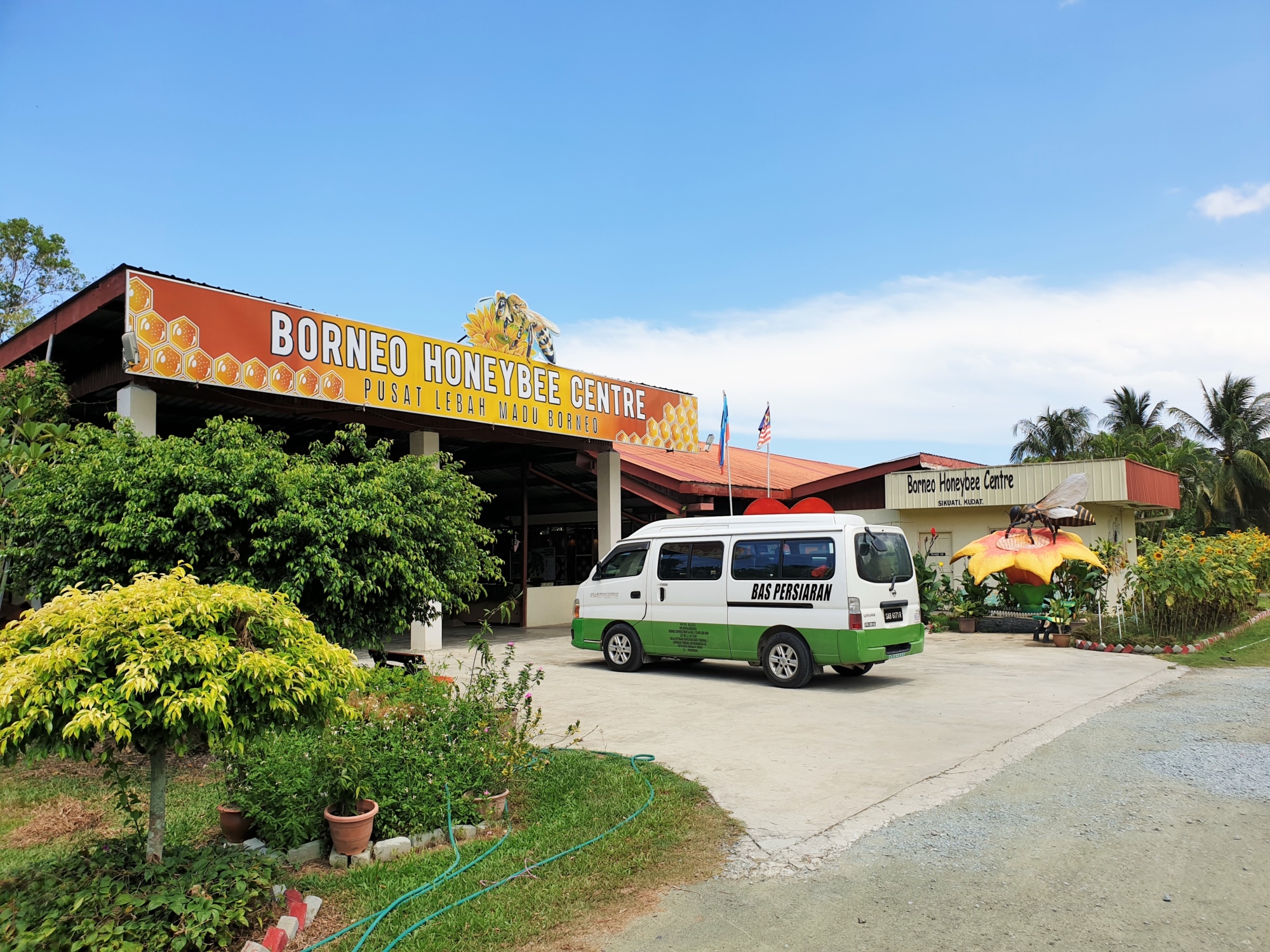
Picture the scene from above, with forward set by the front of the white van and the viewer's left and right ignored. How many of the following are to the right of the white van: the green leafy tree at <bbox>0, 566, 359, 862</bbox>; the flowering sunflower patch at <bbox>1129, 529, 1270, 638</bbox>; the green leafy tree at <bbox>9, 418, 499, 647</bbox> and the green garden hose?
1

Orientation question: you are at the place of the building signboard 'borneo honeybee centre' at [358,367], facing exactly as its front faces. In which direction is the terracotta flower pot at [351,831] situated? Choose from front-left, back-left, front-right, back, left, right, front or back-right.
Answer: front-right

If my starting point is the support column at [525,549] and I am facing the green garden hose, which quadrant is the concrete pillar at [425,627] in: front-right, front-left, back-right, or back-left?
front-right

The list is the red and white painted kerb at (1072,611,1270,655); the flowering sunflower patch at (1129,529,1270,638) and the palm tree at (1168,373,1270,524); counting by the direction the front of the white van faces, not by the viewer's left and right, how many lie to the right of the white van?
3

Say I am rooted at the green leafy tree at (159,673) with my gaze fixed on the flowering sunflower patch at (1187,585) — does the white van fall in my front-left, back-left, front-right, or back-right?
front-left

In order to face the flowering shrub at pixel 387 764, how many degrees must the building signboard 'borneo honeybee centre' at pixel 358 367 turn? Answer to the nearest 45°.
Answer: approximately 45° to its right

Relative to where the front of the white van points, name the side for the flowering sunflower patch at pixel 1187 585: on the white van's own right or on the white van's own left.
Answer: on the white van's own right

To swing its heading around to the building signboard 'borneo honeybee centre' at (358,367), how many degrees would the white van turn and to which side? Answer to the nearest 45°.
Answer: approximately 45° to its left

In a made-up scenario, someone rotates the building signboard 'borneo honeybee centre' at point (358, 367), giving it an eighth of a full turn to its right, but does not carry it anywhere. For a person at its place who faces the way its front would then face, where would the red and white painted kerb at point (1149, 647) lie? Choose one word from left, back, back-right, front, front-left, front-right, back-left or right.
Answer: left

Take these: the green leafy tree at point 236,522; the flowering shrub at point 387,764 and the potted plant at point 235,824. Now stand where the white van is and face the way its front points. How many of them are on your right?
0

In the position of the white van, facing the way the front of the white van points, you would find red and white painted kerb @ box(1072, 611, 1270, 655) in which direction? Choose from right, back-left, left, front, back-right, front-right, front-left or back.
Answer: right

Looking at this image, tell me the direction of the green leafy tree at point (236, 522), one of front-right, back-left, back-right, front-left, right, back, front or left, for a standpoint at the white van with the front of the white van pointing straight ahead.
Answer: left

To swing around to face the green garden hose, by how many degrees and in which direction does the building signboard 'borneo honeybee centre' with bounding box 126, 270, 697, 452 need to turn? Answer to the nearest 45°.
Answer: approximately 45° to its right

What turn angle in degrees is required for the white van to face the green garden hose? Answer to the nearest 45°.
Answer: approximately 135° to its left

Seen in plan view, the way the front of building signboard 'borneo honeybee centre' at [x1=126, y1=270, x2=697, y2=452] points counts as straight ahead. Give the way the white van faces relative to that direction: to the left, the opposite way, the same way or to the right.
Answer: the opposite way

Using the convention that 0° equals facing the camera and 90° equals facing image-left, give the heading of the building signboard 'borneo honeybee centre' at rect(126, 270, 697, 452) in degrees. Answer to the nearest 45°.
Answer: approximately 315°

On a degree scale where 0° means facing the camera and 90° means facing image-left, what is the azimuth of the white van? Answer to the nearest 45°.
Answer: approximately 135°

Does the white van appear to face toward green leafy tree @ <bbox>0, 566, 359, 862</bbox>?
no

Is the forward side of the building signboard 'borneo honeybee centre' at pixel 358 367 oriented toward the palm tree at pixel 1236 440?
no

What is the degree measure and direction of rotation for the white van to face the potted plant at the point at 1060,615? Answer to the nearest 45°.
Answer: approximately 90° to its right
